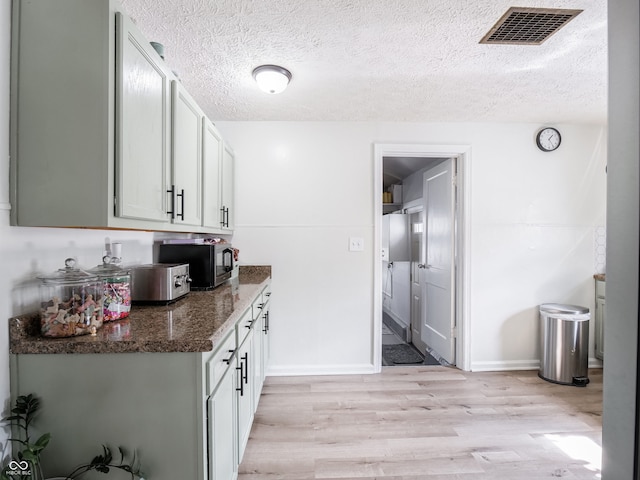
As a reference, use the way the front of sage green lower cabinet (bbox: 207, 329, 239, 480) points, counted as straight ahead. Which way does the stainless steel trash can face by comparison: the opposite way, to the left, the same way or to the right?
to the right

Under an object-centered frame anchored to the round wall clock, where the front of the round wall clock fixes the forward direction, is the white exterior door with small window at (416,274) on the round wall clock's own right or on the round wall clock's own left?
on the round wall clock's own right

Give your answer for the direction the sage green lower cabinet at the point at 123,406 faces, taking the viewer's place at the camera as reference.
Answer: facing to the right of the viewer

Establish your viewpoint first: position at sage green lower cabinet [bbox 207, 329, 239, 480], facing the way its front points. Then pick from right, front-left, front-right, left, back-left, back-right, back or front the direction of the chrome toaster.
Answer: back-left

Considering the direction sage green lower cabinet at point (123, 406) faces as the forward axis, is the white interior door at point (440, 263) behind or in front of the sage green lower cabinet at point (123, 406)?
in front

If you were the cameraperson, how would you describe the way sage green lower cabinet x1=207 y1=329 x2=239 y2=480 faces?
facing to the right of the viewer
